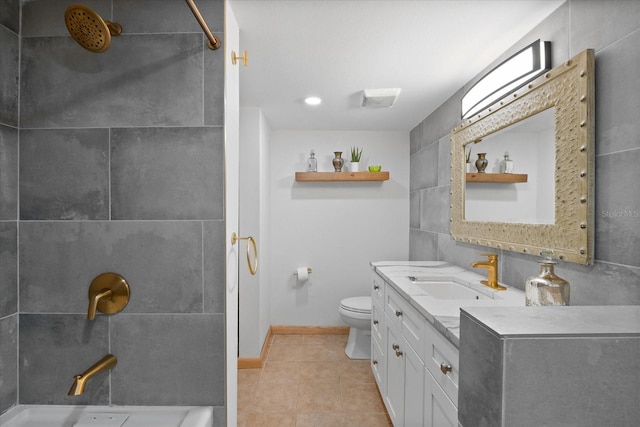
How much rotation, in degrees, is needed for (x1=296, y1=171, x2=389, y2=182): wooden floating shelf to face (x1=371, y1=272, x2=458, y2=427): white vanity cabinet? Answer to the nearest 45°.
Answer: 0° — it already faces it

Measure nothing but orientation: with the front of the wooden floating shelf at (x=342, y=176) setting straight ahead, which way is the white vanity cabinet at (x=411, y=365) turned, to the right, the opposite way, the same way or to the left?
to the right

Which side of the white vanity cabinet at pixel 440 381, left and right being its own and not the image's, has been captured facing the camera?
left

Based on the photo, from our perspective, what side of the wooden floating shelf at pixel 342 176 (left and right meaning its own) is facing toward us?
front

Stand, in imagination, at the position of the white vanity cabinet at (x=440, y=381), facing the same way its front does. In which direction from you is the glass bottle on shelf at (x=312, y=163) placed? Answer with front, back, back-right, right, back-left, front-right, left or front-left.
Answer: front-right

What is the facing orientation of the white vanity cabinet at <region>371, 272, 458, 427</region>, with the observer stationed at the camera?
facing to the left of the viewer

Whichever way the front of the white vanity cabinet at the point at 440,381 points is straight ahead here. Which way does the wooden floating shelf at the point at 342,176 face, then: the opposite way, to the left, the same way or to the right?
to the left
